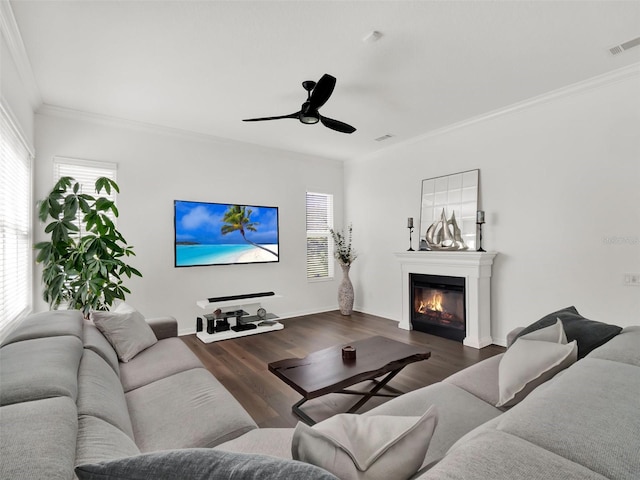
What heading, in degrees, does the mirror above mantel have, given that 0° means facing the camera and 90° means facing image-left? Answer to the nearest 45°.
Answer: approximately 45°

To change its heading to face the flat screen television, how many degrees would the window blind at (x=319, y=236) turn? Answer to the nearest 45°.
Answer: approximately 90° to its right

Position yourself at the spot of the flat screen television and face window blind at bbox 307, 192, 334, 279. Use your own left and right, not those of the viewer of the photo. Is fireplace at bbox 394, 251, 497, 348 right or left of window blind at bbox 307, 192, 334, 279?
right

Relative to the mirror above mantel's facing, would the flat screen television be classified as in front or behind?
in front

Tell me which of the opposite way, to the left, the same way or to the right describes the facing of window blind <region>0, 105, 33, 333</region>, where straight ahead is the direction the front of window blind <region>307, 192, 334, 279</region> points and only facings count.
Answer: to the left

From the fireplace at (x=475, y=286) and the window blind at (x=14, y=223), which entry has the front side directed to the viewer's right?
the window blind

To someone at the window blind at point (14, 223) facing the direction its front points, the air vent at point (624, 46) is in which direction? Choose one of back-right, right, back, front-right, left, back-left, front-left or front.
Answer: front-right

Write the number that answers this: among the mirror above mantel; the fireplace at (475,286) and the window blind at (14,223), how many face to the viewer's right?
1

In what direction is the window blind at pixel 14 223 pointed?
to the viewer's right

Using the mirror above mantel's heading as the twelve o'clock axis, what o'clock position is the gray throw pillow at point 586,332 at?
The gray throw pillow is roughly at 10 o'clock from the mirror above mantel.

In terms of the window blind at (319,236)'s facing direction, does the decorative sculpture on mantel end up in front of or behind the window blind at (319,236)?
in front

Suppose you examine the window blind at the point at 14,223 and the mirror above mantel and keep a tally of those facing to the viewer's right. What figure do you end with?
1

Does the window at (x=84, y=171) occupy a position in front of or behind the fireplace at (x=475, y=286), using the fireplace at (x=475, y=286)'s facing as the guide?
in front

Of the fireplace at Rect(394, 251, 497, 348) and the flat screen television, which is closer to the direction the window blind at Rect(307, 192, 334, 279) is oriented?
the fireplace
